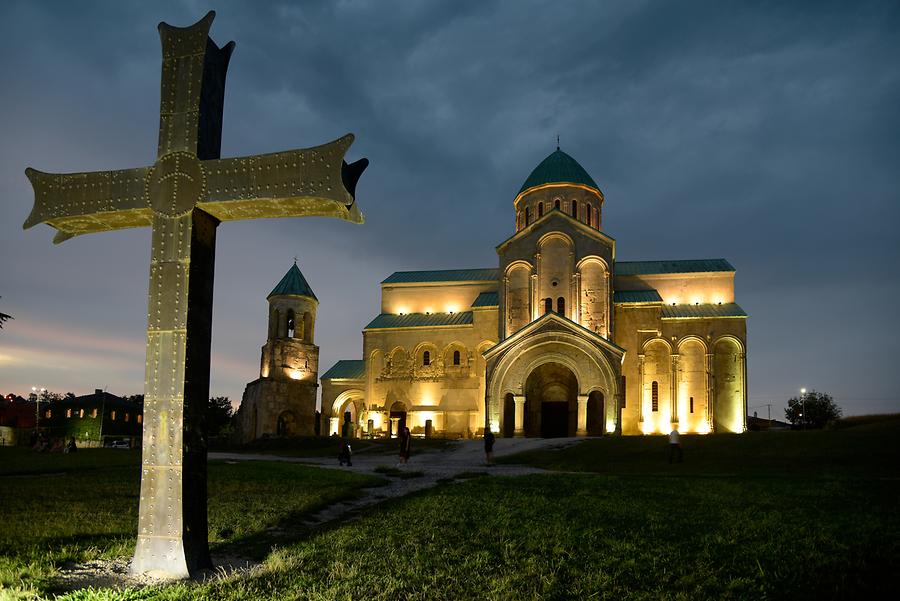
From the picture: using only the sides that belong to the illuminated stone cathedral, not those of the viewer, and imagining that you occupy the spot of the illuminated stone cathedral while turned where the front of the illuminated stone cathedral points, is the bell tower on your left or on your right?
on your right

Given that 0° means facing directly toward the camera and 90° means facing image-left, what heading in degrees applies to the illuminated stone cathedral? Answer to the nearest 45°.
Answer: approximately 0°

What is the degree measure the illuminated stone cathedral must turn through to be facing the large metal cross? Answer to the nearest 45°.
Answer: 0° — it already faces it

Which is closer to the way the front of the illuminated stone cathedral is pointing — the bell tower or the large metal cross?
the large metal cross
